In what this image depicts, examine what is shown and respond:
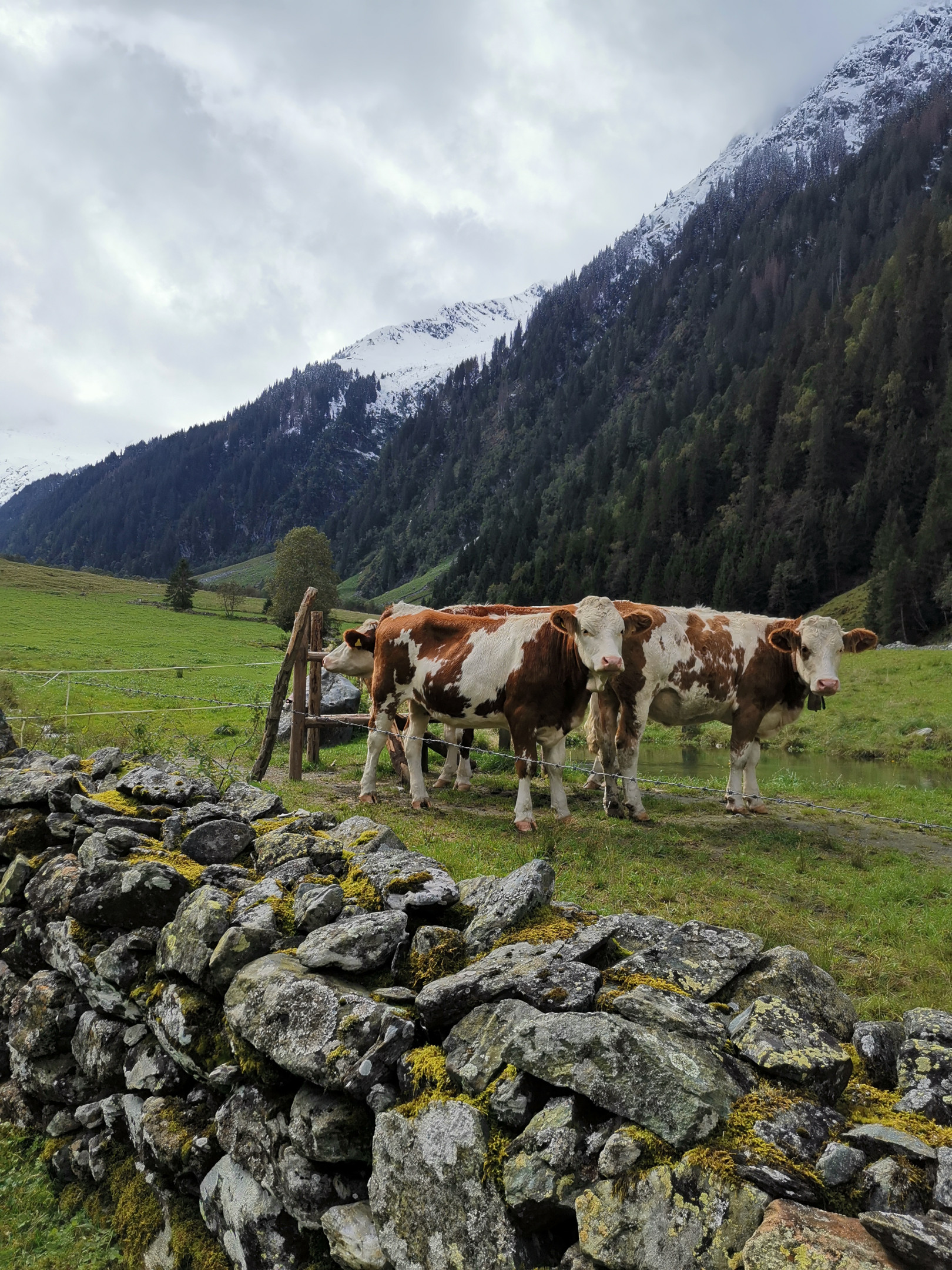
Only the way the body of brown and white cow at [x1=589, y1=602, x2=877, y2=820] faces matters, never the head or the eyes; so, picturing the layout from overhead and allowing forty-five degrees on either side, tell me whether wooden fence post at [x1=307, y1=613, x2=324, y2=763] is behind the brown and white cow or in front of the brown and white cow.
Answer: behind

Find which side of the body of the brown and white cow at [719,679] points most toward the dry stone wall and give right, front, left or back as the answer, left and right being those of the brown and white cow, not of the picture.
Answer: right

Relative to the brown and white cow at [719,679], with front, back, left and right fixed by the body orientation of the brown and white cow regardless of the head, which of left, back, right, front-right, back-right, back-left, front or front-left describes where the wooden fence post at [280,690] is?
back

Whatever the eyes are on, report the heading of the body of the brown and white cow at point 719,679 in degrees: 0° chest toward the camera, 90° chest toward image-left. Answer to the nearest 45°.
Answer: approximately 270°
